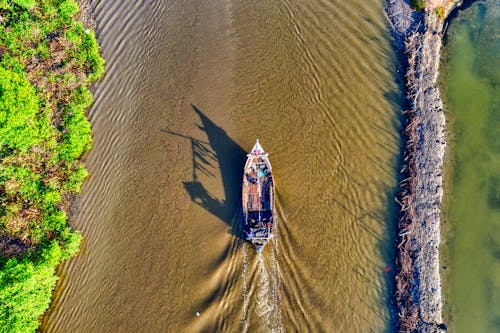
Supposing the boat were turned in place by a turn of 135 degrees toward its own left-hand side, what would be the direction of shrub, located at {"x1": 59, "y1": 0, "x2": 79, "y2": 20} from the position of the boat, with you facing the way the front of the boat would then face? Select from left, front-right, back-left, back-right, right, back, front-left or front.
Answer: front-right

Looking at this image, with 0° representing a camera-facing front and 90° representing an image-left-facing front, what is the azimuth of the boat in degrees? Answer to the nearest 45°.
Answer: approximately 180°

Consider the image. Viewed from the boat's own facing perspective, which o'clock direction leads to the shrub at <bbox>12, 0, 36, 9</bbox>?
The shrub is roughly at 9 o'clock from the boat.
